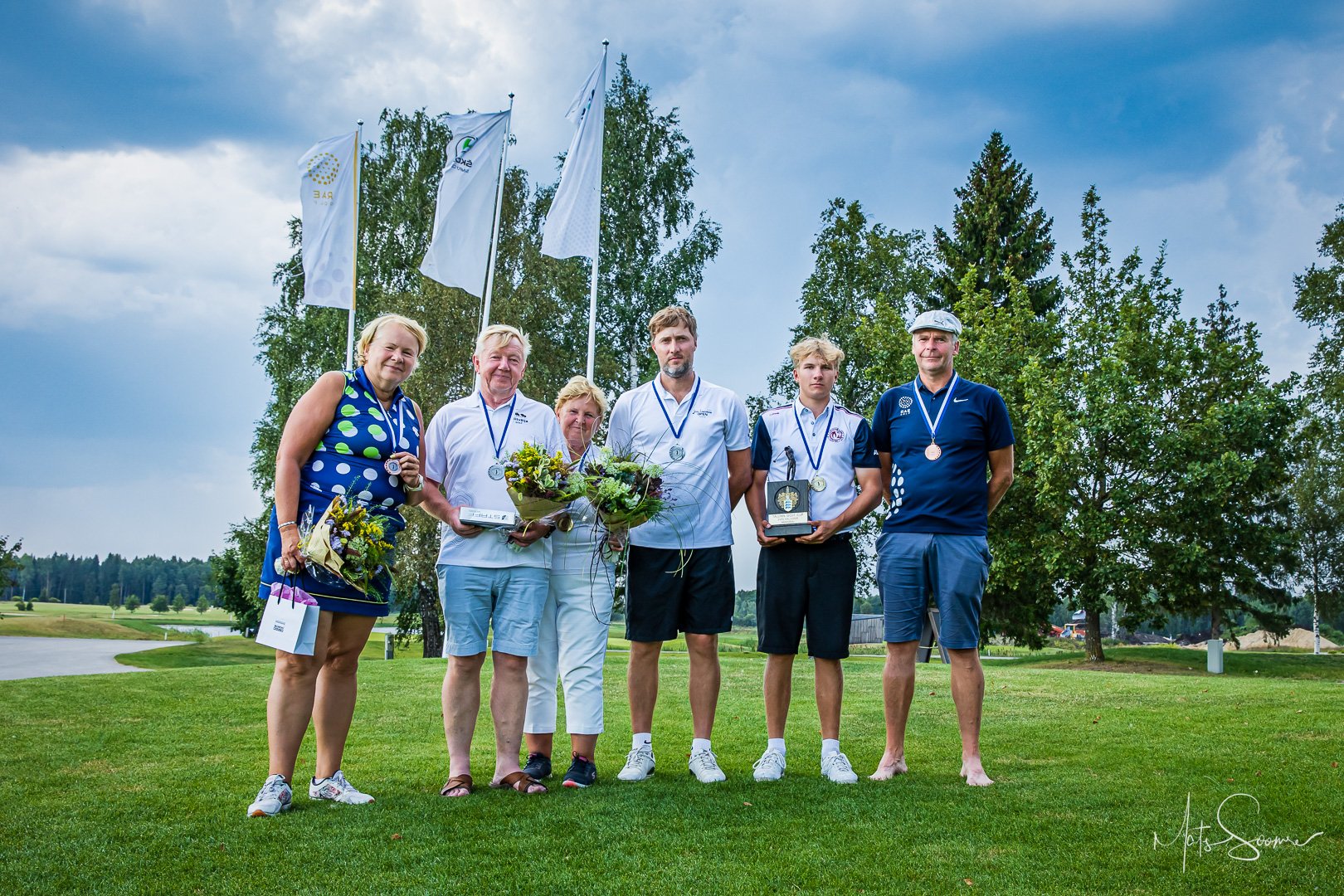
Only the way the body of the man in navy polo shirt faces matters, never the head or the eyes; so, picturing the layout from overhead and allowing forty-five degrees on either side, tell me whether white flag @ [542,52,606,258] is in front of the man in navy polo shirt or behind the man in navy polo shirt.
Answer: behind

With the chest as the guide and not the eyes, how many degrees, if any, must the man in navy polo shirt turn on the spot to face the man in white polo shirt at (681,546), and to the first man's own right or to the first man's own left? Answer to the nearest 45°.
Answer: approximately 90° to the first man's own right

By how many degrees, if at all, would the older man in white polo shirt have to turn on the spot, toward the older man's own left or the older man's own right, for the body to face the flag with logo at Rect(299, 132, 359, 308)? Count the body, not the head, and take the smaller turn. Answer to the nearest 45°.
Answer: approximately 180°

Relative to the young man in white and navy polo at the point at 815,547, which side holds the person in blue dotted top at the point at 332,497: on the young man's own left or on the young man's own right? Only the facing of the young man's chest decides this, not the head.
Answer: on the young man's own right

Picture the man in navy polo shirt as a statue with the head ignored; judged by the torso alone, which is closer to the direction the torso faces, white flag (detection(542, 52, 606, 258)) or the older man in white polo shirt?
the older man in white polo shirt

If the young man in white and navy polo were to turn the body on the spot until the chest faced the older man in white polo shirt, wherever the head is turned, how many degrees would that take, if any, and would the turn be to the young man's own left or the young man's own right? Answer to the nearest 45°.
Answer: approximately 45° to the young man's own right

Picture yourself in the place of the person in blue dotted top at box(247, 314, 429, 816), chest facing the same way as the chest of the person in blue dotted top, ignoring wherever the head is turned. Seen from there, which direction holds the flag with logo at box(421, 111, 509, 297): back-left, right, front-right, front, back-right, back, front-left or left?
back-left

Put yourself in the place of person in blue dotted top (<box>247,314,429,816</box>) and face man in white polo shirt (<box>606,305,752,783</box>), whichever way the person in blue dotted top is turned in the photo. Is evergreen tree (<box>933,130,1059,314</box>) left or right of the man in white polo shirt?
left

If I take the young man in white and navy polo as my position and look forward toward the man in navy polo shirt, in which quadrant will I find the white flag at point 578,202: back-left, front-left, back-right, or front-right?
back-left
